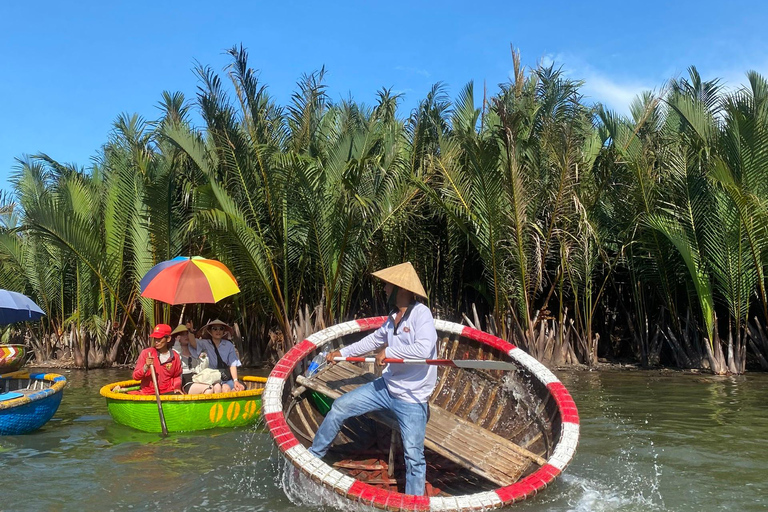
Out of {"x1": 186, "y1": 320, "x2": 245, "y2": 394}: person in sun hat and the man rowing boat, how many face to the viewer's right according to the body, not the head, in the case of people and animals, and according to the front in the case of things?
0

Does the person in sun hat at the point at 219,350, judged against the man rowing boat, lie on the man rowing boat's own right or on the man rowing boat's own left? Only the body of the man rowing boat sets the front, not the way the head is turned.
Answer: on the man rowing boat's own right

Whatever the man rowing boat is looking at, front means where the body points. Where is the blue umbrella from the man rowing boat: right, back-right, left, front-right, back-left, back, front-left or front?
right

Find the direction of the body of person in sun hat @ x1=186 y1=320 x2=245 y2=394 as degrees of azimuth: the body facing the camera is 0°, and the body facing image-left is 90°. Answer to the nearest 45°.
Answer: approximately 0°

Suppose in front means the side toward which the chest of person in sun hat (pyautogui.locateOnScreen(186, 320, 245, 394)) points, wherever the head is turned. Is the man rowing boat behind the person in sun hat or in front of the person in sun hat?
in front

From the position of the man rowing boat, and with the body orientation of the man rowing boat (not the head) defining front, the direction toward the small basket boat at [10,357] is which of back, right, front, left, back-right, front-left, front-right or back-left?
right

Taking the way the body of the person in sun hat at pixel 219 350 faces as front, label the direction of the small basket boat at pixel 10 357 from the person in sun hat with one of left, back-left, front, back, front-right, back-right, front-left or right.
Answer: back-right

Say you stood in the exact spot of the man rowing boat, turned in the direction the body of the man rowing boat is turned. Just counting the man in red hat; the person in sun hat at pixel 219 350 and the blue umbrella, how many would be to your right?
3

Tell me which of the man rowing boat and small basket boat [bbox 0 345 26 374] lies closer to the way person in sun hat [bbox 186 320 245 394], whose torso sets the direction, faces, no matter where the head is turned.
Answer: the man rowing boat

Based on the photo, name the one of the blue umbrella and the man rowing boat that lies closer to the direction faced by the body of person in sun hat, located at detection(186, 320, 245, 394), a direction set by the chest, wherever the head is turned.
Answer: the man rowing boat

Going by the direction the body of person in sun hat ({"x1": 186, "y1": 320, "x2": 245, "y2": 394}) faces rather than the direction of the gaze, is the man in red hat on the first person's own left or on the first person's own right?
on the first person's own right

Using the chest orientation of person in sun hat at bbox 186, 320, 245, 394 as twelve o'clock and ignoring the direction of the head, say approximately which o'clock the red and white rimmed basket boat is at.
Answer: The red and white rimmed basket boat is roughly at 11 o'clock from the person in sun hat.
